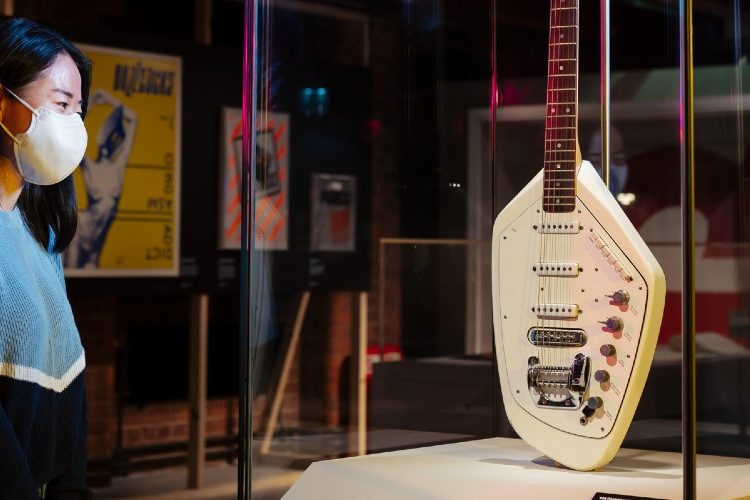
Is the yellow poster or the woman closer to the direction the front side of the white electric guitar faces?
the woman

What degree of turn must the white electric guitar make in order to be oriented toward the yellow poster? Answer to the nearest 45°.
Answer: approximately 90° to its right

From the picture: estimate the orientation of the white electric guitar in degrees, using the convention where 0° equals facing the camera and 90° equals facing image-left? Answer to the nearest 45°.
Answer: approximately 45°

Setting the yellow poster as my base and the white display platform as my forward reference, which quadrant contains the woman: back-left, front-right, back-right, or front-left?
front-right

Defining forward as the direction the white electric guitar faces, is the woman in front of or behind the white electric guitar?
in front

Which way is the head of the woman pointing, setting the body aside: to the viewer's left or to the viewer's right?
to the viewer's right
